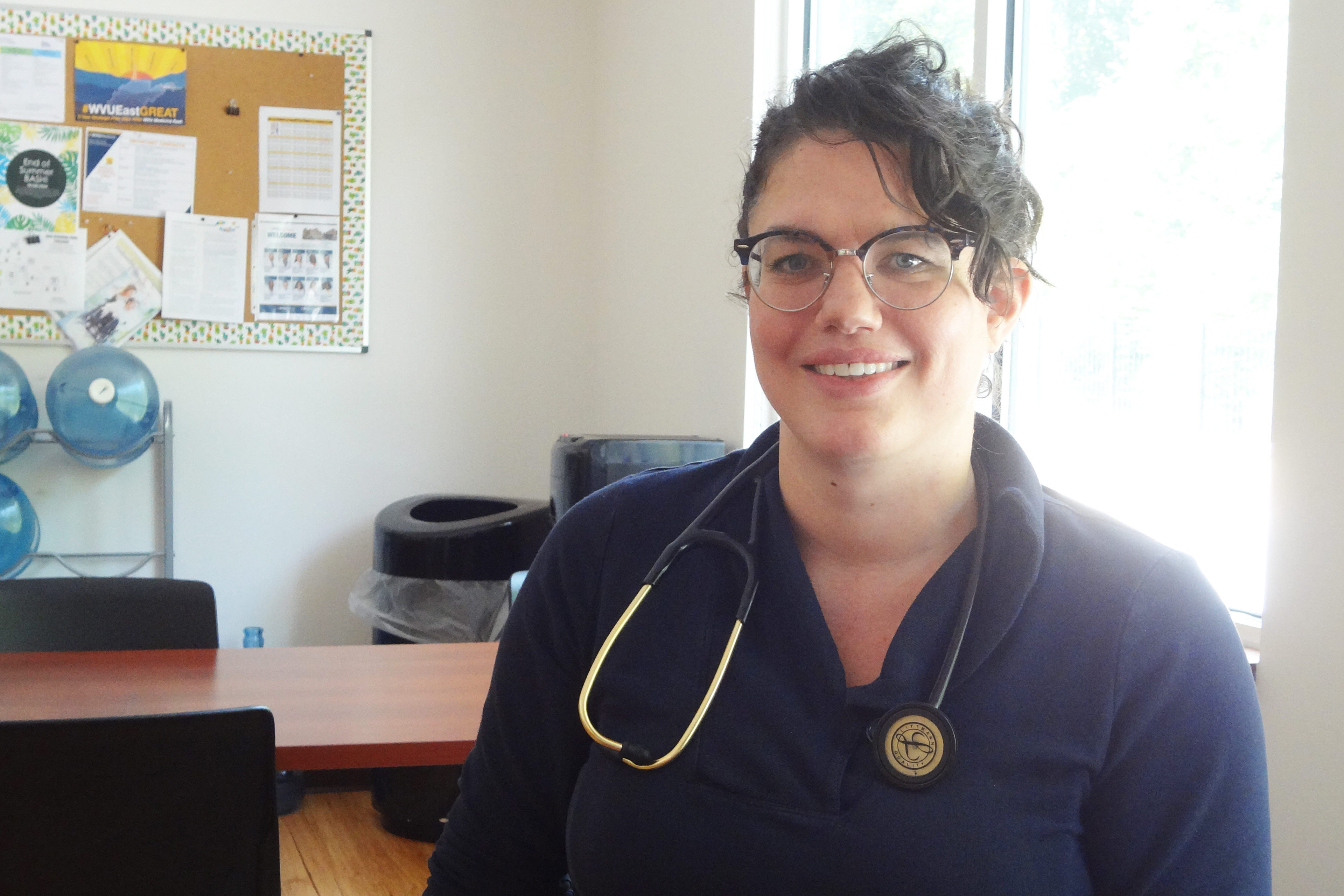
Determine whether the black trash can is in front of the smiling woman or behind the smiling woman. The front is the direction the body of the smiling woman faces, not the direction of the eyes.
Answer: behind

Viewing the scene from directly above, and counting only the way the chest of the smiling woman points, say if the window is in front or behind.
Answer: behind

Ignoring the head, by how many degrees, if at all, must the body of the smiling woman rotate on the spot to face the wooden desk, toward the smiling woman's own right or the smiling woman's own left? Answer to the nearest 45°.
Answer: approximately 135° to the smiling woman's own right

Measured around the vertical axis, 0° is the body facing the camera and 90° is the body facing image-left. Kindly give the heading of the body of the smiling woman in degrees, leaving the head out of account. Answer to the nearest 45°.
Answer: approximately 0°
